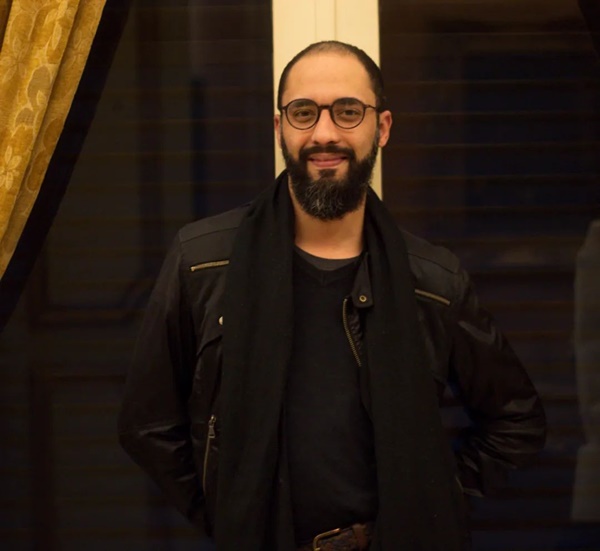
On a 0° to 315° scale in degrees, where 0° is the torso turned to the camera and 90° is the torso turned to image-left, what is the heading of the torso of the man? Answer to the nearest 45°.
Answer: approximately 0°

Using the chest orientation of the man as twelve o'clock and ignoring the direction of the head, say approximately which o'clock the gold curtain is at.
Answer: The gold curtain is roughly at 4 o'clock from the man.
